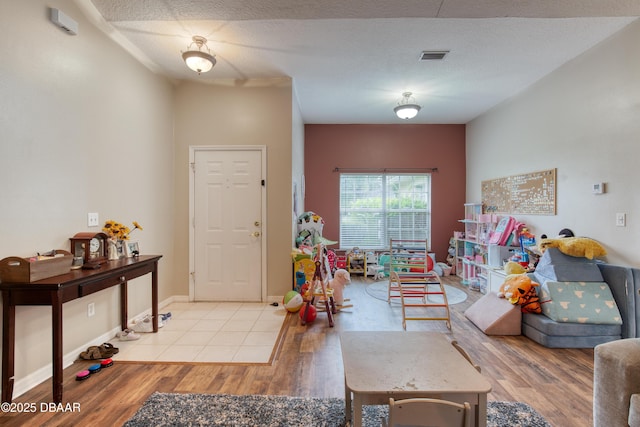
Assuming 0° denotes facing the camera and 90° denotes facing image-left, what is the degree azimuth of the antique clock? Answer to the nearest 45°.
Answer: approximately 315°

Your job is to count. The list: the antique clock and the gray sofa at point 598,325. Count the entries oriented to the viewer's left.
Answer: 1

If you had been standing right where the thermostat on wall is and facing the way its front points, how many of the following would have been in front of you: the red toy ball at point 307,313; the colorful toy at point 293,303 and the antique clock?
3

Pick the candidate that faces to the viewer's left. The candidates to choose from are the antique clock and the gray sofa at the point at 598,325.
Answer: the gray sofa

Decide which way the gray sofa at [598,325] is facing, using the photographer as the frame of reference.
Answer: facing to the left of the viewer

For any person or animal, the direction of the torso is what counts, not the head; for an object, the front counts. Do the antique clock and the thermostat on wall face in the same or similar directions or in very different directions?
very different directions

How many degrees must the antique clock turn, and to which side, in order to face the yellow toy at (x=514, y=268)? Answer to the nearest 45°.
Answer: approximately 45° to its left
